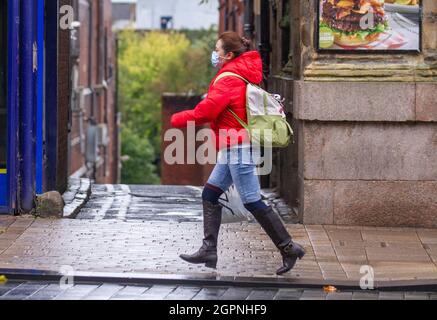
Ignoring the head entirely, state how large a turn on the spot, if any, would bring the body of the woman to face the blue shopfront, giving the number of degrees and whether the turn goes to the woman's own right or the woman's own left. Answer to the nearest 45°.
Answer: approximately 45° to the woman's own right

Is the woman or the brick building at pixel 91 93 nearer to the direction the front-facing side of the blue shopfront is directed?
the woman

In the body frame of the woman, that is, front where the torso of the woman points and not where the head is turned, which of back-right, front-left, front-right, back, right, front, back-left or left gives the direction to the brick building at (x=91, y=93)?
right

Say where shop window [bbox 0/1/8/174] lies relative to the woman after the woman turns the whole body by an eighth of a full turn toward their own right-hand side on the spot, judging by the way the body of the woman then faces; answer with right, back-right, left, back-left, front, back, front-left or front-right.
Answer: front

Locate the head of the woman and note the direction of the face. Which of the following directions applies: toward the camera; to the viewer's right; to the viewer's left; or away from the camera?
to the viewer's left

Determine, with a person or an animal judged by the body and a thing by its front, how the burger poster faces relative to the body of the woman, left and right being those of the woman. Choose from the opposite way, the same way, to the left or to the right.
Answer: to the left

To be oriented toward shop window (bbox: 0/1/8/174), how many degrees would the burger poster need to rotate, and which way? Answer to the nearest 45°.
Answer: approximately 90° to its right

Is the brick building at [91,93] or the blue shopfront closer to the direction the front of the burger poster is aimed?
the blue shopfront

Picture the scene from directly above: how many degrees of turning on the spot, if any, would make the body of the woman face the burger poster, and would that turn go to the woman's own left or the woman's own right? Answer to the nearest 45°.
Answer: approximately 135° to the woman's own right

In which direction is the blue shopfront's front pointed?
toward the camera

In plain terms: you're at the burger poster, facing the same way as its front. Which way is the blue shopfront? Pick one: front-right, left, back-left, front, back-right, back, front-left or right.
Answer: right

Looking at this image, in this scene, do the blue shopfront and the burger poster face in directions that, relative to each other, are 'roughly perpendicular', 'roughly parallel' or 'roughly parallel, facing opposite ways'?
roughly parallel

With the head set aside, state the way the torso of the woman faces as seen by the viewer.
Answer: to the viewer's left

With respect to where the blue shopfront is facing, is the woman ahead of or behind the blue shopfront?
ahead

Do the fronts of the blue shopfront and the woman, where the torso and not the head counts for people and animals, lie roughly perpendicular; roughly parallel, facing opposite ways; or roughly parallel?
roughly perpendicular
